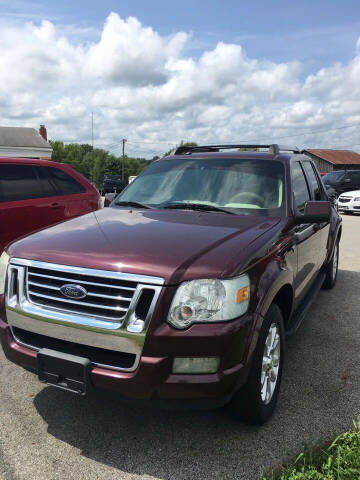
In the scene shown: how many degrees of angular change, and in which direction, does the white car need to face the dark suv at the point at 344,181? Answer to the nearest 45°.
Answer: approximately 135° to its right

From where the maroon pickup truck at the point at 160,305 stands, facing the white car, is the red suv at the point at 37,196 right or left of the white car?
left

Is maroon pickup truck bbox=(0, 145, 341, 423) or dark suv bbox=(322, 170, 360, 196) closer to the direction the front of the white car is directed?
the maroon pickup truck

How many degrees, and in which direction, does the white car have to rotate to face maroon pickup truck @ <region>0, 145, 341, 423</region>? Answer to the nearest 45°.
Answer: approximately 45° to its left

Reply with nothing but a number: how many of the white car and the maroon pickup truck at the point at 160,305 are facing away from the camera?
0

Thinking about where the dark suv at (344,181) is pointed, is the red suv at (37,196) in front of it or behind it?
in front

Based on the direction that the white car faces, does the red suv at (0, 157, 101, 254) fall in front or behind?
in front

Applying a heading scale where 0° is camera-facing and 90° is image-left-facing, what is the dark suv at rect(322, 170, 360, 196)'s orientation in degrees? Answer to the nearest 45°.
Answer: approximately 45°

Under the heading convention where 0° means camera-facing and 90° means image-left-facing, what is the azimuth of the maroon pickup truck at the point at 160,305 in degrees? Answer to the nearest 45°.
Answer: approximately 45°

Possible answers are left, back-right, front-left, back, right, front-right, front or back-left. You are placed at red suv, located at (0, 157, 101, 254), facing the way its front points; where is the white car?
back

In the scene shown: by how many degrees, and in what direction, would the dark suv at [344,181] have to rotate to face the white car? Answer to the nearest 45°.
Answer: approximately 45° to its left
